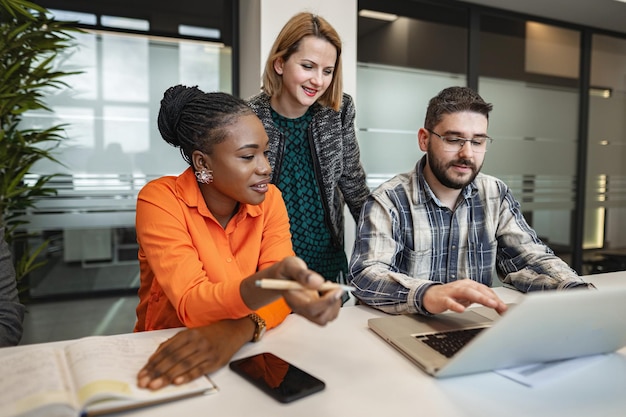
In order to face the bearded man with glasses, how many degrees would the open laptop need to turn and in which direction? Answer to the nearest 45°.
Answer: approximately 45° to its right

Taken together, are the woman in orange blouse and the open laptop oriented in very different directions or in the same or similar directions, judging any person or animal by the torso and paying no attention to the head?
very different directions

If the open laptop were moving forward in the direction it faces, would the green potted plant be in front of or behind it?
in front

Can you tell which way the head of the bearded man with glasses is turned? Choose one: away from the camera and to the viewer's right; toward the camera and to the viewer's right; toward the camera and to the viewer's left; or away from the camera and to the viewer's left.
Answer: toward the camera and to the viewer's right

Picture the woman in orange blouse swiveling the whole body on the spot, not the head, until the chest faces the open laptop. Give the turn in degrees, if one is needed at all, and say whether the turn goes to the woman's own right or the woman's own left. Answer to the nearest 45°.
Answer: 0° — they already face it

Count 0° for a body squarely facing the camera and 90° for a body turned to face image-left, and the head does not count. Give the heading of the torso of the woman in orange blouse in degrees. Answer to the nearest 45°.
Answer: approximately 315°

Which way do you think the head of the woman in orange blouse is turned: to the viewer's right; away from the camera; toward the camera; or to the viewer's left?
to the viewer's right

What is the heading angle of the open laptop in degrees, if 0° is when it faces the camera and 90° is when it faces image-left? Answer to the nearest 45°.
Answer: approximately 135°

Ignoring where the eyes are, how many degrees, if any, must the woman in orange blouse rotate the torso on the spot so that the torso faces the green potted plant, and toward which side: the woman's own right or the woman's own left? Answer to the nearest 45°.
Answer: approximately 180°
